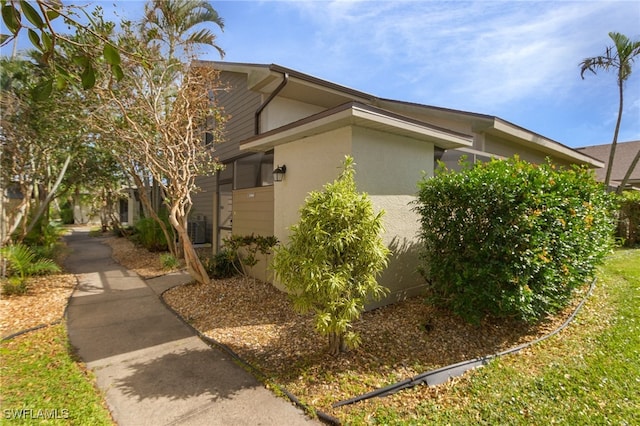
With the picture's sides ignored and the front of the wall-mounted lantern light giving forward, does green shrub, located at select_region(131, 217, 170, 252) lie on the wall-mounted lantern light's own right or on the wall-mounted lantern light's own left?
on the wall-mounted lantern light's own right

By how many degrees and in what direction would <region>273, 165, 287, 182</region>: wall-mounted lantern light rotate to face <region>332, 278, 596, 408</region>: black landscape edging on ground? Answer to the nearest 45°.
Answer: approximately 90° to its left

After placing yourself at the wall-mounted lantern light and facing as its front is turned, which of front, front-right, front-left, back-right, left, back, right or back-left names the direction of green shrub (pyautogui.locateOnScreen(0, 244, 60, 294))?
front-right

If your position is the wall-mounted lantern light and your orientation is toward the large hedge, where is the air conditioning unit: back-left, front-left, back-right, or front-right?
back-left

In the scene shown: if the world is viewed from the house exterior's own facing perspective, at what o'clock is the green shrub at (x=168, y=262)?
The green shrub is roughly at 2 o'clock from the house exterior.

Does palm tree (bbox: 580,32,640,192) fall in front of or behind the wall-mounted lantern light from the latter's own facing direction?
behind

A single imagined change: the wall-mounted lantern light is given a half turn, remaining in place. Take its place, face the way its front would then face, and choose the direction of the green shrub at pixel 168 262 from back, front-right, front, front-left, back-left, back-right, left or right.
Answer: left

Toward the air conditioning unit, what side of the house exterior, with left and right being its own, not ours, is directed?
right

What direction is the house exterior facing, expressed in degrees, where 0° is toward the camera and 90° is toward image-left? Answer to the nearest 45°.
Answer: approximately 45°

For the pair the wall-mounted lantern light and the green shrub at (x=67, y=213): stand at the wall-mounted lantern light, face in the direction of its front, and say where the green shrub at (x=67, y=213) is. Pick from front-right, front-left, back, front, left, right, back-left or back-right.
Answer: right

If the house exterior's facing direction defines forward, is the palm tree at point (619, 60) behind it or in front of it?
behind

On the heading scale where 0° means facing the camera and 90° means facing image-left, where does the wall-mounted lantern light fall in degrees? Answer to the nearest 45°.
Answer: approximately 45°

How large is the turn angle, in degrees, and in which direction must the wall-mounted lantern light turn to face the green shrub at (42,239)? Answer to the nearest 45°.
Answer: approximately 90° to its right
